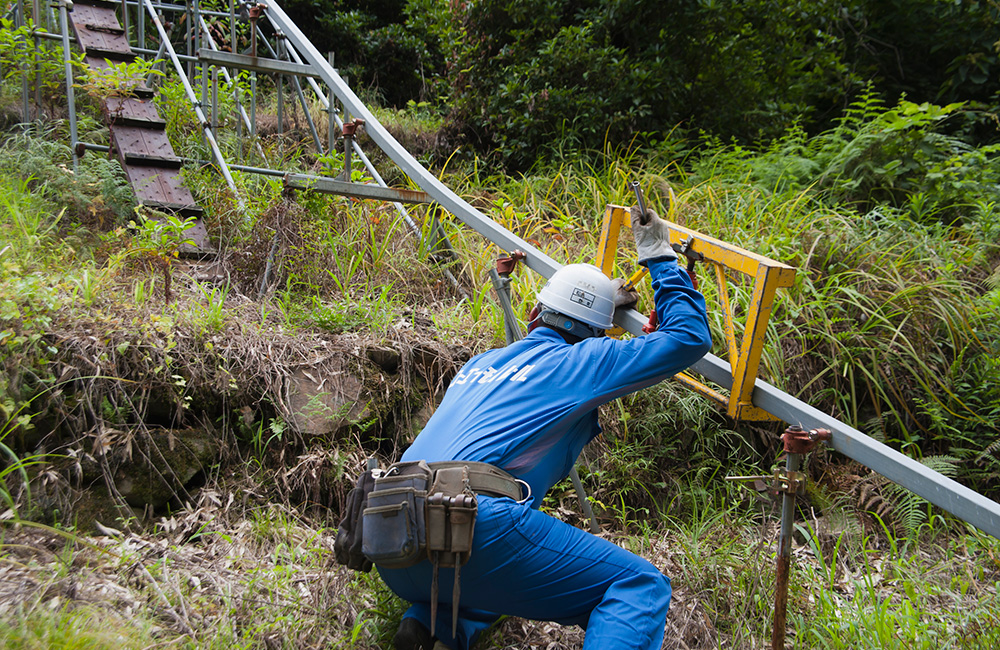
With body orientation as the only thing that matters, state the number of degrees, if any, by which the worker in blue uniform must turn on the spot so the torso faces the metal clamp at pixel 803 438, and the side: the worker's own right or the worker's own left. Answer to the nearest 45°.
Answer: approximately 45° to the worker's own right

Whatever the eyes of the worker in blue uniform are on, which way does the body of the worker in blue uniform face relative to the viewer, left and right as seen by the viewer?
facing away from the viewer and to the right of the viewer

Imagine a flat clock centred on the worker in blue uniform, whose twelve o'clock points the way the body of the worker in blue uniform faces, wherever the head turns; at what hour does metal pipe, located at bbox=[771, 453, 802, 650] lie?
The metal pipe is roughly at 2 o'clock from the worker in blue uniform.

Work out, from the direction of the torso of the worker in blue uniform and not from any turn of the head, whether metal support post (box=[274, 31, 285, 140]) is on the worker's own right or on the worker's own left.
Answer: on the worker's own left

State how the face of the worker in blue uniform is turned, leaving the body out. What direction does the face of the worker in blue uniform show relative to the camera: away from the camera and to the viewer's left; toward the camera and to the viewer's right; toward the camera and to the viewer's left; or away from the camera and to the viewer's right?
away from the camera and to the viewer's right

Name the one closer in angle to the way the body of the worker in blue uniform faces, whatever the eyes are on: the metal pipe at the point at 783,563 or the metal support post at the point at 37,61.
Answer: the metal pipe

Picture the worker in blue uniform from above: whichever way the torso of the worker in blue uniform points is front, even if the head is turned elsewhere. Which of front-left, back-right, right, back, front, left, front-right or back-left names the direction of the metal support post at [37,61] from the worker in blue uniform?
left
